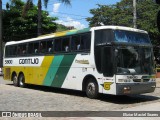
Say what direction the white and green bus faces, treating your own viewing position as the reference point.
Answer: facing the viewer and to the right of the viewer

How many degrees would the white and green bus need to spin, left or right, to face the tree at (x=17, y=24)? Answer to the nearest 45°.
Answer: approximately 135° to its left

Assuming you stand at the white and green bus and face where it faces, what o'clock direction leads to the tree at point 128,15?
The tree is roughly at 8 o'clock from the white and green bus.
